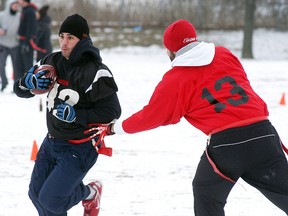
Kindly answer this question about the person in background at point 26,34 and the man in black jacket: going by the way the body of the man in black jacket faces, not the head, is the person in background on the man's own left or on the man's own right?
on the man's own right

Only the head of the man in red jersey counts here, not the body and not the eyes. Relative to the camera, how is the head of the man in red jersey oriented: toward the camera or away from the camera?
away from the camera

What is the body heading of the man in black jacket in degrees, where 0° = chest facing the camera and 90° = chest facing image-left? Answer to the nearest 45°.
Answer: approximately 45°

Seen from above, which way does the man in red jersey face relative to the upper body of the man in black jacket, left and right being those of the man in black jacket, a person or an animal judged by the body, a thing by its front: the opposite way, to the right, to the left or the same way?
to the right

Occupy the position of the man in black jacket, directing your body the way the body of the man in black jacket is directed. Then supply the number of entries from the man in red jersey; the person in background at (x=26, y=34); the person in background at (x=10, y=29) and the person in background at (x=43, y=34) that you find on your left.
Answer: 1

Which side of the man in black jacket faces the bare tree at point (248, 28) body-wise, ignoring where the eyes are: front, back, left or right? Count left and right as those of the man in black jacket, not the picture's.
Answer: back

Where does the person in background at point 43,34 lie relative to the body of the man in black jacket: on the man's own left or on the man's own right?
on the man's own right

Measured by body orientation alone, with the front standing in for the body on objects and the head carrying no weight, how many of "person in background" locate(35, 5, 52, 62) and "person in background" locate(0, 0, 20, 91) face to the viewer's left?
1

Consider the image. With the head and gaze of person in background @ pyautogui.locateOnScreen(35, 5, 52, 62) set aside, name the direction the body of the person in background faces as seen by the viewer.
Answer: to the viewer's left

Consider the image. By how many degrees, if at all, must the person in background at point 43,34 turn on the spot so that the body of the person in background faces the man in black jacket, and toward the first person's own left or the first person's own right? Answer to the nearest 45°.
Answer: approximately 90° to the first person's own left
